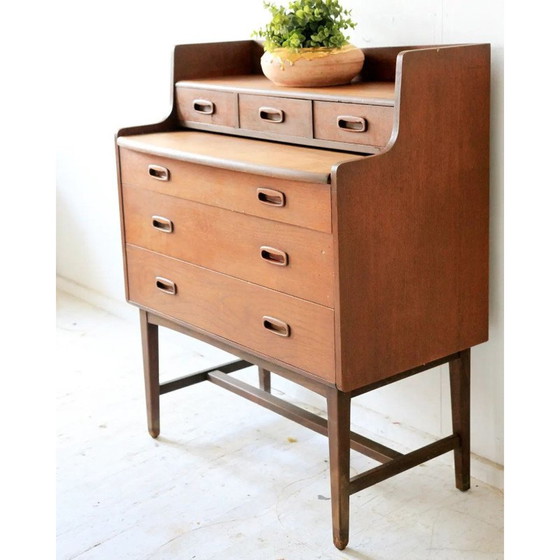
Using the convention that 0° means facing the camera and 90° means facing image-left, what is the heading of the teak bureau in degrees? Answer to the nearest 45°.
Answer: approximately 45°
